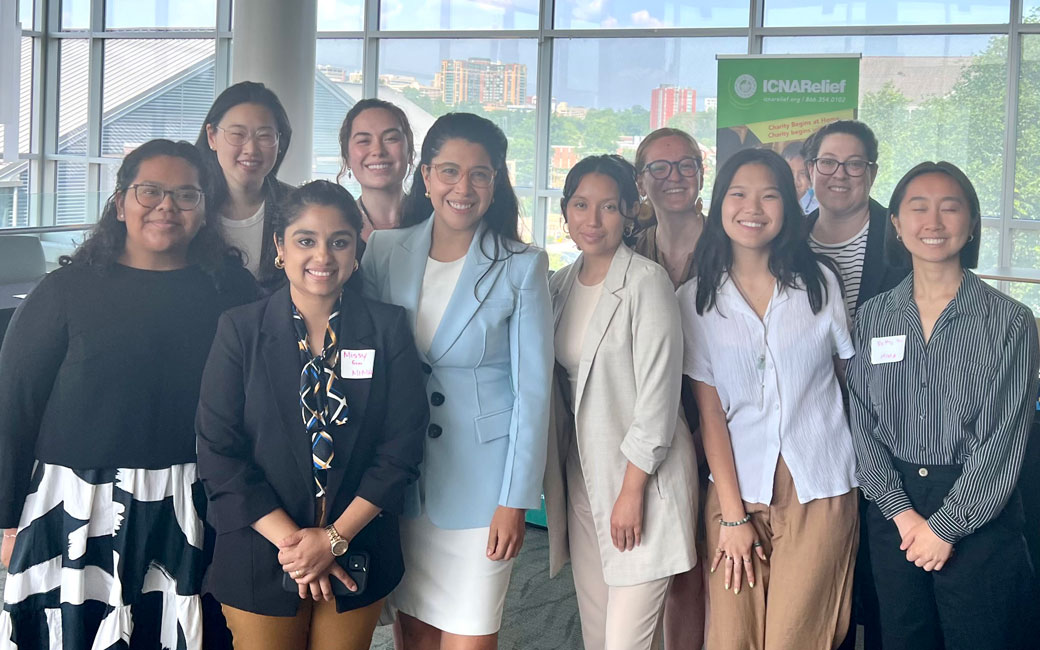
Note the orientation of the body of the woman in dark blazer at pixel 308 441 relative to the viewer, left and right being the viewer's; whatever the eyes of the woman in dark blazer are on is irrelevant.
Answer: facing the viewer

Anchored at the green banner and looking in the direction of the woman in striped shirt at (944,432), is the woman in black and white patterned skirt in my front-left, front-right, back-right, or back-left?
front-right

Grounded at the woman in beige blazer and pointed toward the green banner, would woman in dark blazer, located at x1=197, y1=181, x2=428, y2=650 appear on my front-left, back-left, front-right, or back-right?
back-left

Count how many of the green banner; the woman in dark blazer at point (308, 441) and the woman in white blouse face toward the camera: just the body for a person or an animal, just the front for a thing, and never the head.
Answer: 3

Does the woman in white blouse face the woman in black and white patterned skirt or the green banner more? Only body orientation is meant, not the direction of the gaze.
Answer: the woman in black and white patterned skirt

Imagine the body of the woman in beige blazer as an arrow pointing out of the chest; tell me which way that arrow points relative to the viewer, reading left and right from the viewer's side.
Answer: facing the viewer and to the left of the viewer

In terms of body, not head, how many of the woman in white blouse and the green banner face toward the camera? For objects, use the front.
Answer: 2

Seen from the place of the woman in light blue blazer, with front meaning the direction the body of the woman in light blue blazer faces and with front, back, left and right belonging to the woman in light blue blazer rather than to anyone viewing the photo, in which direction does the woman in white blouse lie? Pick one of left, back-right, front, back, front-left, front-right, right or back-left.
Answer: back-left

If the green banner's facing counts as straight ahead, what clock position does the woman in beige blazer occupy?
The woman in beige blazer is roughly at 12 o'clock from the green banner.

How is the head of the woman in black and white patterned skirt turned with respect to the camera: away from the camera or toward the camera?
toward the camera

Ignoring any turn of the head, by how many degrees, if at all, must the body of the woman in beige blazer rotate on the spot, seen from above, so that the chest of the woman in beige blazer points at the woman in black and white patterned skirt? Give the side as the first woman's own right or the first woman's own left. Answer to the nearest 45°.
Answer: approximately 45° to the first woman's own right

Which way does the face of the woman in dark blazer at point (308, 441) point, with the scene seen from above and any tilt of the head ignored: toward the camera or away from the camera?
toward the camera

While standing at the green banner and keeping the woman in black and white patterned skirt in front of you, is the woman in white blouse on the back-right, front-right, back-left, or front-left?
front-left

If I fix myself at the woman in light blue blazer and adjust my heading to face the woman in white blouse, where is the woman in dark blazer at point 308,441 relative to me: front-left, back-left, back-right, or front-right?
back-right

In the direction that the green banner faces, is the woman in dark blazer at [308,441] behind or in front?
in front

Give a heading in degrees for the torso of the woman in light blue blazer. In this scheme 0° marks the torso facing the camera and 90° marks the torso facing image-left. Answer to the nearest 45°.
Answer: approximately 45°

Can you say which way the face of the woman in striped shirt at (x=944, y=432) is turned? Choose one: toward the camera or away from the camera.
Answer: toward the camera

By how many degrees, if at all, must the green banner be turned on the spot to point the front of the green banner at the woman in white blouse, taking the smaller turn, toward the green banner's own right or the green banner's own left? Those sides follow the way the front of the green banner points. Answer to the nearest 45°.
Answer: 0° — it already faces them

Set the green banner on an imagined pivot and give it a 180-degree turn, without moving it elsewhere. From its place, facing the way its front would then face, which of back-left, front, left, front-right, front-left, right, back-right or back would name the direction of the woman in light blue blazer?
back

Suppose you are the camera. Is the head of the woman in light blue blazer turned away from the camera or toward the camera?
toward the camera
